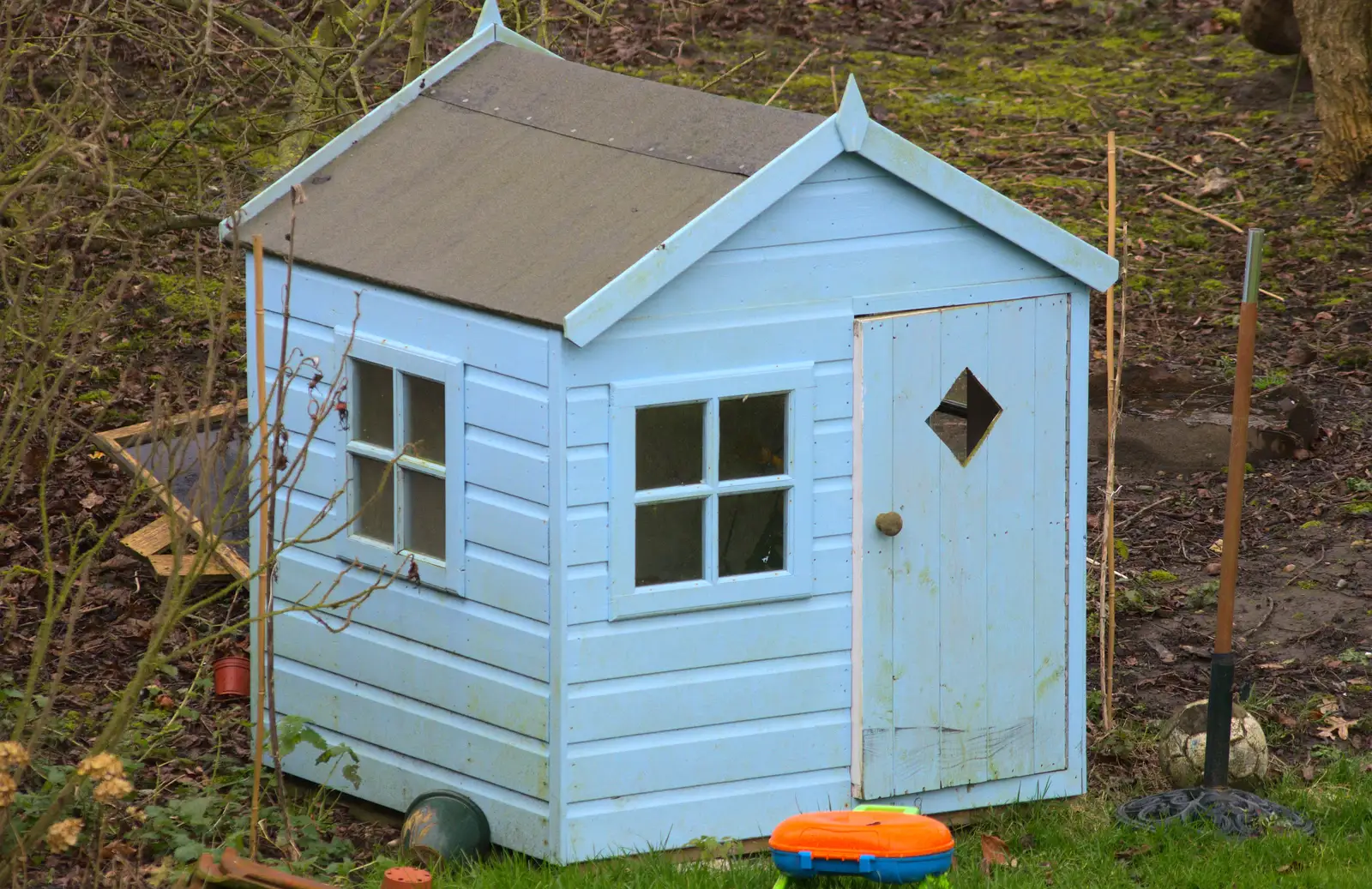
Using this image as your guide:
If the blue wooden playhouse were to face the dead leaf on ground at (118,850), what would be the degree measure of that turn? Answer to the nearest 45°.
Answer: approximately 135° to its right

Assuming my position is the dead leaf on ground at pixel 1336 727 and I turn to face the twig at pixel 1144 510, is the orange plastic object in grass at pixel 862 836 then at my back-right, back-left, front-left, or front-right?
back-left

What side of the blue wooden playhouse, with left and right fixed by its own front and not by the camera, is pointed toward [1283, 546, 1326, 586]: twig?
left

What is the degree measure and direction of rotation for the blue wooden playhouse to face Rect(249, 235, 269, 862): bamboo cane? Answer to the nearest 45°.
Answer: approximately 135° to its right

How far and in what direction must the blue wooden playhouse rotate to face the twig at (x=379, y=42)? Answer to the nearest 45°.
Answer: approximately 180°

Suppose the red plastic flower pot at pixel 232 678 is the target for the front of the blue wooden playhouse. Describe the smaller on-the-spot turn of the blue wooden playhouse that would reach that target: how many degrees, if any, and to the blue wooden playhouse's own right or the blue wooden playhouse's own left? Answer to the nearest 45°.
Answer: approximately 180°

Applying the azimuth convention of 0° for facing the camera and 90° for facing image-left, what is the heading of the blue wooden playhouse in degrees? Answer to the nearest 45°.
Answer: approximately 315°

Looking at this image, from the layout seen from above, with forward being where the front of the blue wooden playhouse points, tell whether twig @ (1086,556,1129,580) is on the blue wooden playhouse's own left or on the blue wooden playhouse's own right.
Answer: on the blue wooden playhouse's own left

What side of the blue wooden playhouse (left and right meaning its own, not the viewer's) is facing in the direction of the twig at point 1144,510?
left

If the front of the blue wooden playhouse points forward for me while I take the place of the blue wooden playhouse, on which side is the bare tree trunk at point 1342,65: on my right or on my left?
on my left
